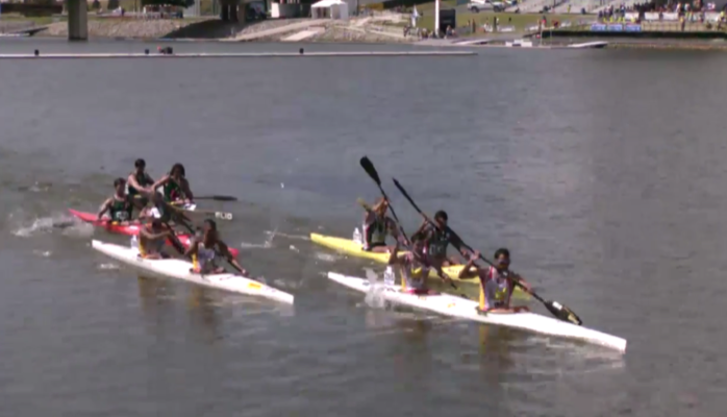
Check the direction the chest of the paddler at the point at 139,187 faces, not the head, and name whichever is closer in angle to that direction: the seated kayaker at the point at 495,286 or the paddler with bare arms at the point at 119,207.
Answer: the seated kayaker

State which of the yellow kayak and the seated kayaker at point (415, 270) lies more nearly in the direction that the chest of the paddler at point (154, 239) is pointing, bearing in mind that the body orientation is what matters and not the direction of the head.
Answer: the seated kayaker

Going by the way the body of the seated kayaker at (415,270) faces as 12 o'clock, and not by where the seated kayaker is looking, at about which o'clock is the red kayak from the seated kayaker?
The red kayak is roughly at 6 o'clock from the seated kayaker.

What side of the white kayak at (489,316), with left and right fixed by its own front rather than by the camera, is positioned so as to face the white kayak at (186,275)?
back

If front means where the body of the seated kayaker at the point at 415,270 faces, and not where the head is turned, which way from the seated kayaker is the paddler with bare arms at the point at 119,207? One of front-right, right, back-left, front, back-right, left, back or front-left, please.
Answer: back

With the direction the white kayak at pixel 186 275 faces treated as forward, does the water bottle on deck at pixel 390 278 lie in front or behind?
in front

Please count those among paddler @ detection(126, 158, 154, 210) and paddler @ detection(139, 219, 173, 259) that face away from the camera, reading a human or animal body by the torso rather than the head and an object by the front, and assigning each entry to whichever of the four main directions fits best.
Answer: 0
